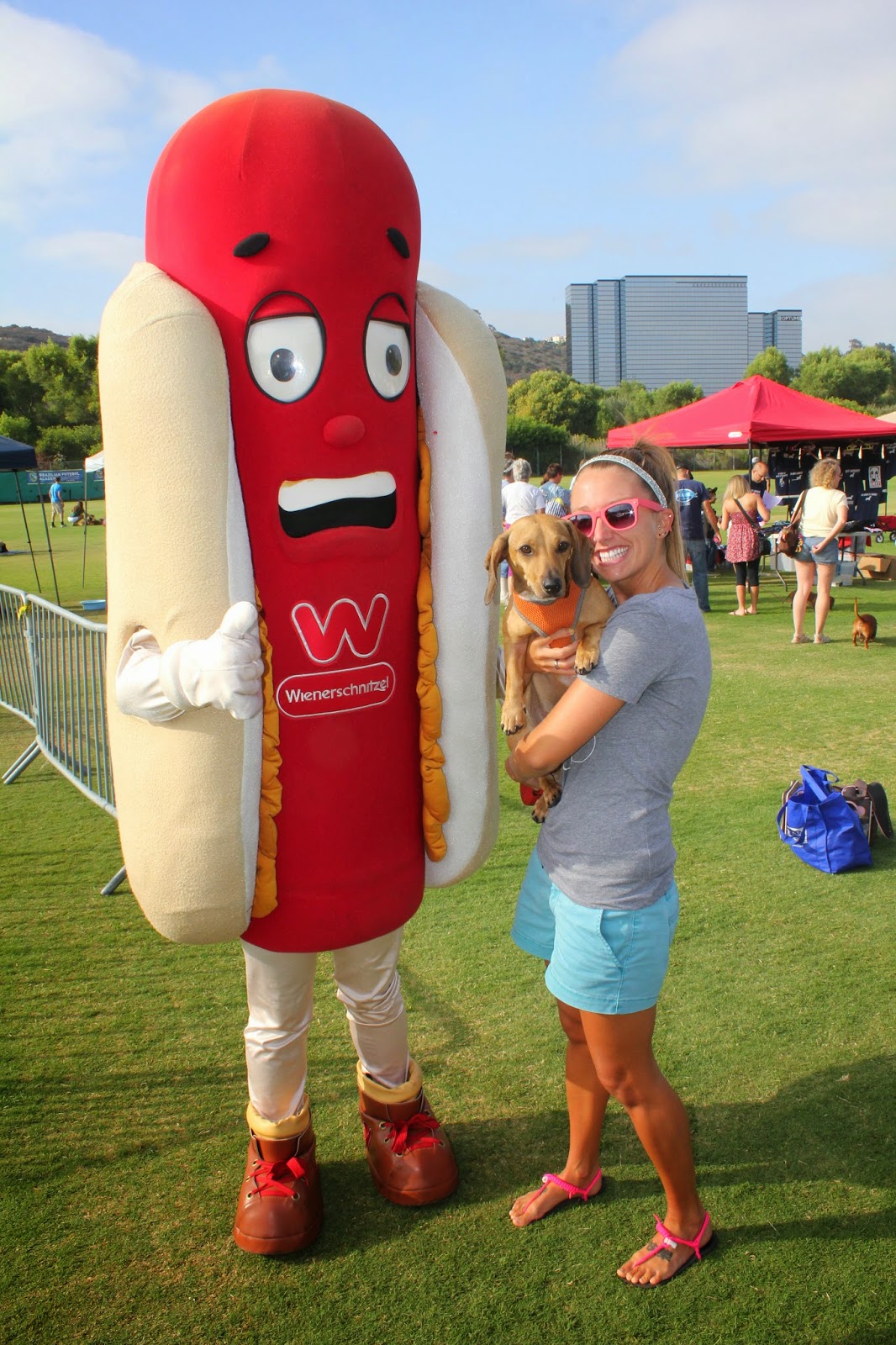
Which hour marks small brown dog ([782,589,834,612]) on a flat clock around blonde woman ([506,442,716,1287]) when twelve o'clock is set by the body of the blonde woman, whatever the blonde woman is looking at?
The small brown dog is roughly at 5 o'clock from the blonde woman.

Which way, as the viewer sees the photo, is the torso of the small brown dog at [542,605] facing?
toward the camera

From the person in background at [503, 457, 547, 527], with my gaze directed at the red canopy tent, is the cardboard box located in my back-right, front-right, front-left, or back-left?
front-right

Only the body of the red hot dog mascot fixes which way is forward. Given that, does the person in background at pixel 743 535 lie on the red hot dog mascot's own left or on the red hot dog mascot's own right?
on the red hot dog mascot's own left

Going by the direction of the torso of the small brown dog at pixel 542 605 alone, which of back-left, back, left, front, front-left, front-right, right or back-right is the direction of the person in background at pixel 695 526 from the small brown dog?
back

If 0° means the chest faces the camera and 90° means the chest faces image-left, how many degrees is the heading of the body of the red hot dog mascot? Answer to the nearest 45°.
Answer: approximately 315°

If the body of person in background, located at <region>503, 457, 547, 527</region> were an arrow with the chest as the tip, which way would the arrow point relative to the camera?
away from the camera

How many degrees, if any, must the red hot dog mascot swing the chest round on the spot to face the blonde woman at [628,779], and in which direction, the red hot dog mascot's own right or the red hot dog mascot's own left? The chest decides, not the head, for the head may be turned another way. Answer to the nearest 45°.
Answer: approximately 45° to the red hot dog mascot's own left

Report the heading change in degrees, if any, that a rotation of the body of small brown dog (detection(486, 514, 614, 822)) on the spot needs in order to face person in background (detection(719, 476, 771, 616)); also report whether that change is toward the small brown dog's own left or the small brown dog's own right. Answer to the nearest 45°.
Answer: approximately 180°
